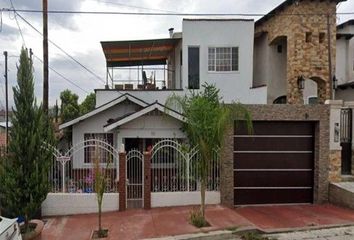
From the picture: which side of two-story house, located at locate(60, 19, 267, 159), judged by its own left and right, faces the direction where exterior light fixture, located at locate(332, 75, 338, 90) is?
left

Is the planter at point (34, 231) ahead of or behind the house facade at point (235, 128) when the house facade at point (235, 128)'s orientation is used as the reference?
ahead

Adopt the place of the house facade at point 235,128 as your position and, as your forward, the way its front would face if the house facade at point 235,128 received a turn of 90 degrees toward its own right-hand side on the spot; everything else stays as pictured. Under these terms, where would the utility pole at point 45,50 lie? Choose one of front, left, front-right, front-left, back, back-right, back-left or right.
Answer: front

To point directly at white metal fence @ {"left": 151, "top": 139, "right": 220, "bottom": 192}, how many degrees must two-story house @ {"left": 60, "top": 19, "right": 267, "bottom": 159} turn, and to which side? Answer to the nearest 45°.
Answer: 0° — it already faces it

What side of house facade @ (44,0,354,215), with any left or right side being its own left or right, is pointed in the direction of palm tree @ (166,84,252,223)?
front

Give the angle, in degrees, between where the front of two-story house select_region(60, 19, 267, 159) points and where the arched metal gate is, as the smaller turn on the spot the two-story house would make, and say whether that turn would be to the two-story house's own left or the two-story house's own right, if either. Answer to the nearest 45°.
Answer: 0° — it already faces it

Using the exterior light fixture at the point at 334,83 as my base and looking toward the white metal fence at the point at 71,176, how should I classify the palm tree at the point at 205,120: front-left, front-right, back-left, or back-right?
front-left

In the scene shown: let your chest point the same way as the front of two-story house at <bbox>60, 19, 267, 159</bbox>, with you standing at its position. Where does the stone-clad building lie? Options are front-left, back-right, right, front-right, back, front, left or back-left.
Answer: left

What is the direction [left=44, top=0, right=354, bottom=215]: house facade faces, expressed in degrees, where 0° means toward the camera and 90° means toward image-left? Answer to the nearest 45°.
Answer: approximately 0°

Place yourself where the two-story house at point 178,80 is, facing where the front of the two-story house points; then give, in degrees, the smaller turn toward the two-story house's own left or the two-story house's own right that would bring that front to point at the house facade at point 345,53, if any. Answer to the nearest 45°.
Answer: approximately 90° to the two-story house's own left

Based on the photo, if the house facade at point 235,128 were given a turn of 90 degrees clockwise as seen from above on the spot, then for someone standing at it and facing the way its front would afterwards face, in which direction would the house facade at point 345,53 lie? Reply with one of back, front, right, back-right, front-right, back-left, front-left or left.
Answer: back-right

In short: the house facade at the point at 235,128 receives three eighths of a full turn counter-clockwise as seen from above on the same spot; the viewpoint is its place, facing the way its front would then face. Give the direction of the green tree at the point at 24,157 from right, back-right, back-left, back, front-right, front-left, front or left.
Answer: back
